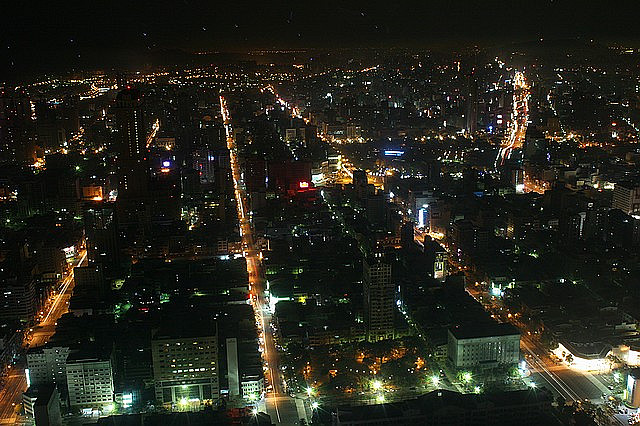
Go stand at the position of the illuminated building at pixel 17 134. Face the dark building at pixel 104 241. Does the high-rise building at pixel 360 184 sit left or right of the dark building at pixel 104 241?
left

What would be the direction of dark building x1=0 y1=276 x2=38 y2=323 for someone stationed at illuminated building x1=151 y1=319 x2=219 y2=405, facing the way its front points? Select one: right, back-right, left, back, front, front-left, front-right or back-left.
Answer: back-right

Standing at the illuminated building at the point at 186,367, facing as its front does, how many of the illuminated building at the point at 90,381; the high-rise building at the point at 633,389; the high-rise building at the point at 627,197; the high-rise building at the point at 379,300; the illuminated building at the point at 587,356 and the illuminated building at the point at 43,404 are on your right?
2

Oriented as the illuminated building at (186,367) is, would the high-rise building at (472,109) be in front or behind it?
behind

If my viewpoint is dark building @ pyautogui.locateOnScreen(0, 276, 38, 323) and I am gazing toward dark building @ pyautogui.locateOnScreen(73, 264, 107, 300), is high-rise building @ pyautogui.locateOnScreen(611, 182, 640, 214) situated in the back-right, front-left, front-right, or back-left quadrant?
front-right

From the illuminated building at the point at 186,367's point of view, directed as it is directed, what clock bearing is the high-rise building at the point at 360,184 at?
The high-rise building is roughly at 7 o'clock from the illuminated building.

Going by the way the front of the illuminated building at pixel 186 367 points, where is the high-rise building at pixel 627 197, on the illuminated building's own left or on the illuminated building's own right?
on the illuminated building's own left

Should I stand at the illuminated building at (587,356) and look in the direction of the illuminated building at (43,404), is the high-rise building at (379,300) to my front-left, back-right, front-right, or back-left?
front-right

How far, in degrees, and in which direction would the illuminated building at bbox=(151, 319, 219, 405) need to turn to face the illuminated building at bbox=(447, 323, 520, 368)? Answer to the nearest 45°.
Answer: approximately 90° to its left

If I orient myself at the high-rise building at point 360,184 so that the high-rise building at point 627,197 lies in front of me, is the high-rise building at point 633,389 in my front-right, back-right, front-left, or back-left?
front-right

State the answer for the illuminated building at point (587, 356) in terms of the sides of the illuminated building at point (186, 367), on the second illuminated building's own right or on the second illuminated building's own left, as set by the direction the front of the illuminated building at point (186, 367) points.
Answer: on the second illuminated building's own left

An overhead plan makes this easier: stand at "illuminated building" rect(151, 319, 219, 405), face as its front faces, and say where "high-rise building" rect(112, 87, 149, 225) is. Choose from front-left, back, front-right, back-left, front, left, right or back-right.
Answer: back
